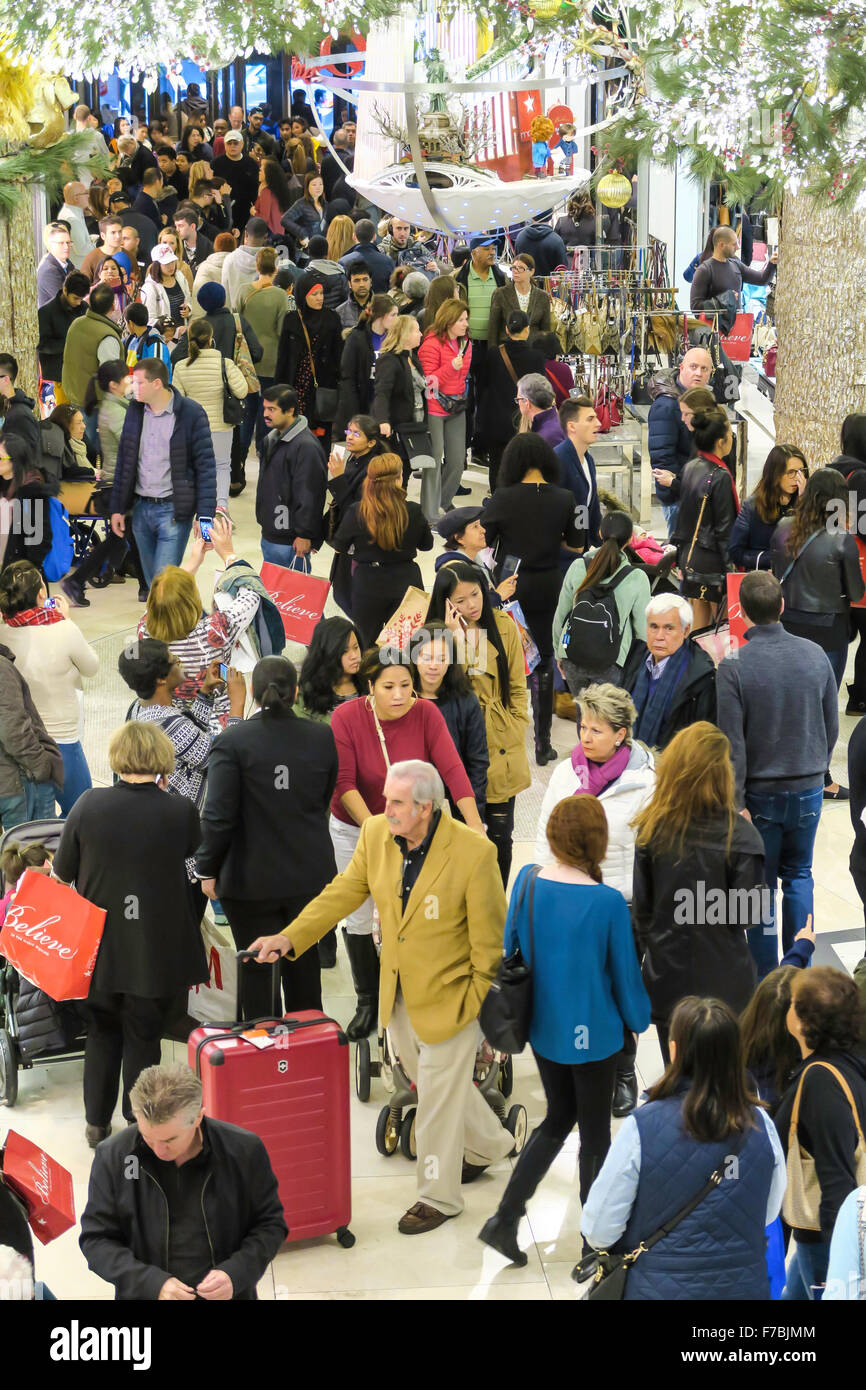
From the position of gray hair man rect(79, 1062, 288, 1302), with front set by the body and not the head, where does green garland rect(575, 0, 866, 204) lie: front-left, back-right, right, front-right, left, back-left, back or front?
back-left

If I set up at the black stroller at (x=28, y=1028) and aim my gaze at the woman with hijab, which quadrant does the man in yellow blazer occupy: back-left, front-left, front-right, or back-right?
back-right

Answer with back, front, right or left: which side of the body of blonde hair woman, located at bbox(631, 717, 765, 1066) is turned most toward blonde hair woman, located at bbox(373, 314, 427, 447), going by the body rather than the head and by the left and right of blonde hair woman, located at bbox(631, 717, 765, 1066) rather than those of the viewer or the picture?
front

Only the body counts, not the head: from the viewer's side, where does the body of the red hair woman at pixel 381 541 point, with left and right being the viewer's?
facing away from the viewer

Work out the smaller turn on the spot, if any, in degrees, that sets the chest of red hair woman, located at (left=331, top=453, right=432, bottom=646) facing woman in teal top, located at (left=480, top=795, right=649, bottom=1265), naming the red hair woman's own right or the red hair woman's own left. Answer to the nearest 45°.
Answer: approximately 180°

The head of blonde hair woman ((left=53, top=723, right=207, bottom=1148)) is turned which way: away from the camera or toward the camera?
away from the camera

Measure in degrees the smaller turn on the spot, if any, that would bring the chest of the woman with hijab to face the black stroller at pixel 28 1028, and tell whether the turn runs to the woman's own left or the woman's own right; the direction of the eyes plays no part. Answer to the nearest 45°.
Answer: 0° — they already face it

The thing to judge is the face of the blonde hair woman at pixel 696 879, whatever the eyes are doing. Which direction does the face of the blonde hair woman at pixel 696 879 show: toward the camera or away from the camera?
away from the camera

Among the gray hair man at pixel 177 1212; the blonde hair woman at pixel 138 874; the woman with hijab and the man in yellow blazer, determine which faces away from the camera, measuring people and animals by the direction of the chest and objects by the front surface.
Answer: the blonde hair woman

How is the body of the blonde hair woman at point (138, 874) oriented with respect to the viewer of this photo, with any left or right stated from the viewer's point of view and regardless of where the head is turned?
facing away from the viewer

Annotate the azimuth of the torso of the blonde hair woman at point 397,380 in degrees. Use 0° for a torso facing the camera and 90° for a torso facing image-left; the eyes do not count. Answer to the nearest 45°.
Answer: approximately 315°

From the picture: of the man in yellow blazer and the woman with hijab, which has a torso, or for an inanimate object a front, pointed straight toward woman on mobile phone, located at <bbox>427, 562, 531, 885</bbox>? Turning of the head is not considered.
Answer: the woman with hijab

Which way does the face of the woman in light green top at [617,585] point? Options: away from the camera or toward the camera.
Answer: away from the camera

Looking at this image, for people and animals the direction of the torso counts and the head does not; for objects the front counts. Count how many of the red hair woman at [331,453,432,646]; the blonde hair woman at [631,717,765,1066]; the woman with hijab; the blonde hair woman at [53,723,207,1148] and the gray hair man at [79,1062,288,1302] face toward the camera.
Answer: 2

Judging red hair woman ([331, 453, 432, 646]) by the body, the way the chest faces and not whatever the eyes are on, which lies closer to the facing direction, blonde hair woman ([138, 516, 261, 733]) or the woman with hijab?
the woman with hijab
